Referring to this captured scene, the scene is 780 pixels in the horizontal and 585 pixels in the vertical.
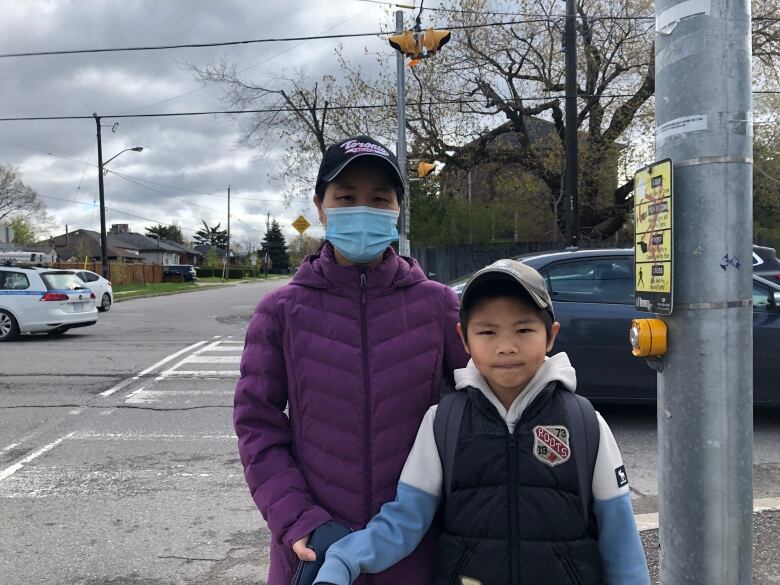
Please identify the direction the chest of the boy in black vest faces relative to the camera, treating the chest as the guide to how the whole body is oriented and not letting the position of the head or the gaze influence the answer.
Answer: toward the camera

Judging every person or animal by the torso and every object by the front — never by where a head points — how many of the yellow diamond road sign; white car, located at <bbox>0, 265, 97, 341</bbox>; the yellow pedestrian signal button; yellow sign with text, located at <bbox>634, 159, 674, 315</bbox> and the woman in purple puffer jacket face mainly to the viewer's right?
0

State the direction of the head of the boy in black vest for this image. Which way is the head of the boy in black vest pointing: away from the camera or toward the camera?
toward the camera

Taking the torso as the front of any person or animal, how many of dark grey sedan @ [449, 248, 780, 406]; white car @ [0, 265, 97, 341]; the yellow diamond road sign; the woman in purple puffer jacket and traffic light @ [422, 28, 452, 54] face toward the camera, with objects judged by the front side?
2

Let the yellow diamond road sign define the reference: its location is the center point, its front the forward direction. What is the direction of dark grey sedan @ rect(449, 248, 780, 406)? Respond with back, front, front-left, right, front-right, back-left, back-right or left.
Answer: front

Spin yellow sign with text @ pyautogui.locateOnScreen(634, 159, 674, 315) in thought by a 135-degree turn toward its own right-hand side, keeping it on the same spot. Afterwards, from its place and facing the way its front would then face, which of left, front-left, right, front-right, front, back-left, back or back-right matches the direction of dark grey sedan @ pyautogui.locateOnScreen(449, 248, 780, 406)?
front

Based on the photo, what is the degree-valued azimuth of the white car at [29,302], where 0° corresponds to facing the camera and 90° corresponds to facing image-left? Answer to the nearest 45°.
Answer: approximately 135°

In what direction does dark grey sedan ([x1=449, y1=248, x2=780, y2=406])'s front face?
to the viewer's right

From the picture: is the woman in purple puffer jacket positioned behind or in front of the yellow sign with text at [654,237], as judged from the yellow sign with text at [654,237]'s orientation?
in front

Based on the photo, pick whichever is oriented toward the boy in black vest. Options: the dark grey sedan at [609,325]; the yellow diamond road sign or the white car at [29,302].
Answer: the yellow diamond road sign

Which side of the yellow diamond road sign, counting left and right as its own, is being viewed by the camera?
front

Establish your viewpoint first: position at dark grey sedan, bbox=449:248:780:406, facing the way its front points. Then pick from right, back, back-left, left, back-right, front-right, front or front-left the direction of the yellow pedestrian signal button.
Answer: right

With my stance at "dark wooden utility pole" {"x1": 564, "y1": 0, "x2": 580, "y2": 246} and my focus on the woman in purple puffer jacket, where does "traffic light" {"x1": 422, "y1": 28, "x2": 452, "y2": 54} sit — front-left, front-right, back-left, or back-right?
front-right

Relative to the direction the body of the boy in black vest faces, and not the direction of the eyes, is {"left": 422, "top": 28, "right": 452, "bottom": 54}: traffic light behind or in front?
behind
